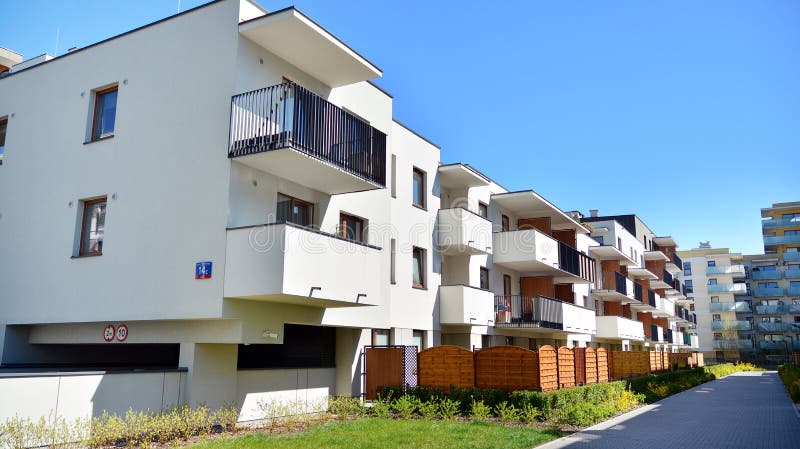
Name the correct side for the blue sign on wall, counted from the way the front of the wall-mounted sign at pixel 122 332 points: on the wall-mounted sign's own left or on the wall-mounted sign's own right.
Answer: on the wall-mounted sign's own left

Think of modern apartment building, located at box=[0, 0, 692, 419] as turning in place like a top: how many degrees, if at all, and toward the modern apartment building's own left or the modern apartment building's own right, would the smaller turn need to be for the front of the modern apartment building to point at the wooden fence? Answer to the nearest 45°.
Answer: approximately 45° to the modern apartment building's own left

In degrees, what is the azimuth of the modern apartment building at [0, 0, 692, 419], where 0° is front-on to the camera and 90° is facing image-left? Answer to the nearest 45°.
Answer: approximately 315°
